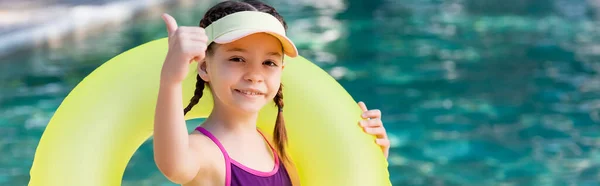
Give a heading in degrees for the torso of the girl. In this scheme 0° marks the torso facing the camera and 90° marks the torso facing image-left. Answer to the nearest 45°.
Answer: approximately 315°
